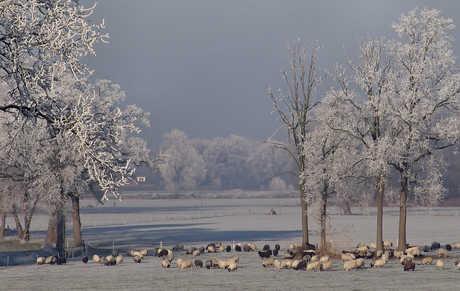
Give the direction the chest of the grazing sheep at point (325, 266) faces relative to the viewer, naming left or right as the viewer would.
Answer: facing to the left of the viewer

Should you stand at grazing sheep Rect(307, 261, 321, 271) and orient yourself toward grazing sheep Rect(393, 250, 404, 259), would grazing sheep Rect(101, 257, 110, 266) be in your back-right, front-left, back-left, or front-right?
back-left

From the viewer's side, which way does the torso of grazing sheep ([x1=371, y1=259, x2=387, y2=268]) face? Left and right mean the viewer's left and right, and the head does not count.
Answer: facing to the left of the viewer

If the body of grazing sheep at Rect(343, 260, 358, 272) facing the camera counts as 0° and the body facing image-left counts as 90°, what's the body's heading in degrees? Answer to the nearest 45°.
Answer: approximately 90°

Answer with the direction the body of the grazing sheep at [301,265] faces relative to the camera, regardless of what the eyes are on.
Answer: to the viewer's left

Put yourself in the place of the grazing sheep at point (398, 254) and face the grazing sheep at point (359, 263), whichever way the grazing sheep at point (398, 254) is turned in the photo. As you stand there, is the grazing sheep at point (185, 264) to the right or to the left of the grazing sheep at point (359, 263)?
right
